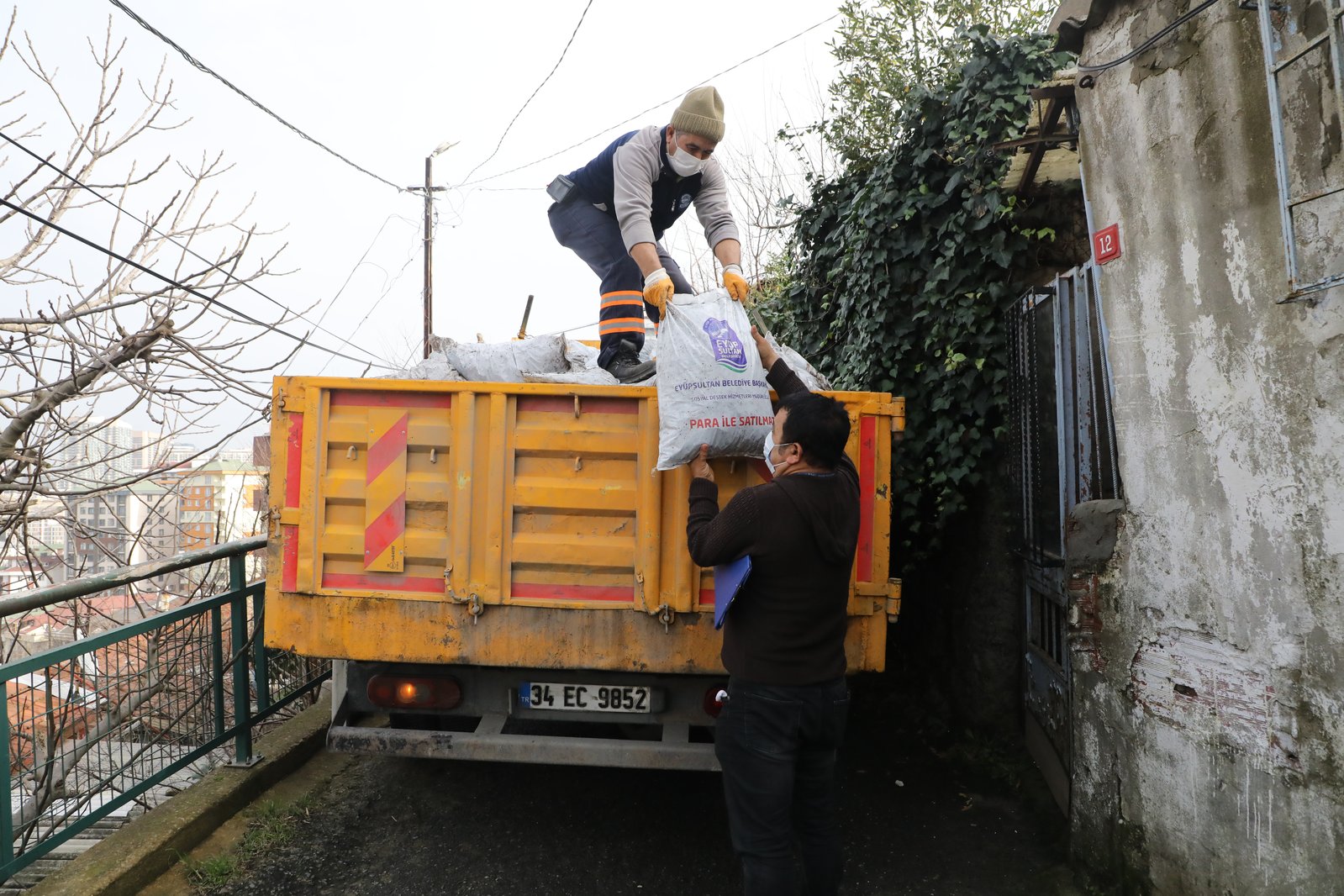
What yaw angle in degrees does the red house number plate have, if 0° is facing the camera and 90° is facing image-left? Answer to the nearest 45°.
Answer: approximately 45°

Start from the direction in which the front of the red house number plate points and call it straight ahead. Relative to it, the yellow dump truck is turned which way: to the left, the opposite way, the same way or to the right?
to the right

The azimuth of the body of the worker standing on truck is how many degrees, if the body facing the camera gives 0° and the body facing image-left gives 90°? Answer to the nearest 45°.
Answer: approximately 315°

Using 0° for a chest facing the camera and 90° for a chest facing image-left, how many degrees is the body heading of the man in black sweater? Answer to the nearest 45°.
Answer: approximately 135°

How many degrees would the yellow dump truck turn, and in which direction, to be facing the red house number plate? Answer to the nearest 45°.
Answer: approximately 90° to its right

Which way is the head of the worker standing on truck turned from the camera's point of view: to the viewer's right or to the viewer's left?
to the viewer's right

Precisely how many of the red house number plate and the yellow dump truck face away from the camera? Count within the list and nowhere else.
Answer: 1

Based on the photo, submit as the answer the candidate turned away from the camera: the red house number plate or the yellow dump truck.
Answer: the yellow dump truck

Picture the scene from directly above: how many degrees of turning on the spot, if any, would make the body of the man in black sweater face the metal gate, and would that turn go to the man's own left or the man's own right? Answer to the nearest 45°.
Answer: approximately 90° to the man's own right

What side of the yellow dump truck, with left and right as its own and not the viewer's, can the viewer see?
back

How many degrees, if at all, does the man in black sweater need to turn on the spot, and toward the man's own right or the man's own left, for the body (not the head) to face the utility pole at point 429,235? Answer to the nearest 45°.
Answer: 0° — they already face it
